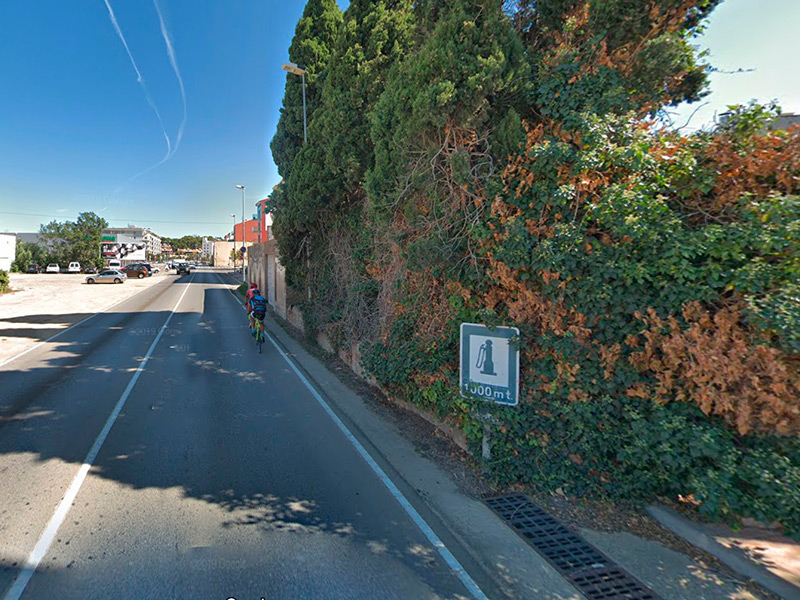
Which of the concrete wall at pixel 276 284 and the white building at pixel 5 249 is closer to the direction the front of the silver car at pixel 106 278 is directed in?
the white building

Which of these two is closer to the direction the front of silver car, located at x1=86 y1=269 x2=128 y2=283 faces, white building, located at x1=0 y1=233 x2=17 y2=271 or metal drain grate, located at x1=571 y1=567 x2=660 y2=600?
the white building

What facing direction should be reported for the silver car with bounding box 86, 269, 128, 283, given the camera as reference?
facing to the left of the viewer

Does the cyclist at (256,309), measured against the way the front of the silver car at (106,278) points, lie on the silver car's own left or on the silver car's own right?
on the silver car's own left

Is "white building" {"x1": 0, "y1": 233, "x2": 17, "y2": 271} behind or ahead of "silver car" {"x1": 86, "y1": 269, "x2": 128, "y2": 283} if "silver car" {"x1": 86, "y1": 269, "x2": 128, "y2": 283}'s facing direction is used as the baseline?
ahead

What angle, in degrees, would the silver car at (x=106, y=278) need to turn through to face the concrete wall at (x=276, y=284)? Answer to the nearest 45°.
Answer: approximately 90° to its left

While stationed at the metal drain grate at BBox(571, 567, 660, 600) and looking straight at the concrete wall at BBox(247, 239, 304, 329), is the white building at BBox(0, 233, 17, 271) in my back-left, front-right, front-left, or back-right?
front-left

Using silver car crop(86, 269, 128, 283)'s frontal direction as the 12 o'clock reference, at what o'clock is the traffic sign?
The traffic sign is roughly at 9 o'clock from the silver car.

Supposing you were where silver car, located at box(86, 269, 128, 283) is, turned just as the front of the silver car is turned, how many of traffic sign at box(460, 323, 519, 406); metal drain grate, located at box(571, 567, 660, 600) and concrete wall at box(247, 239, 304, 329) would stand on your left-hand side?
3

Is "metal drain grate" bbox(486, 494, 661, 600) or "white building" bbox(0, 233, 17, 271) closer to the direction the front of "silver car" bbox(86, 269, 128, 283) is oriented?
the white building

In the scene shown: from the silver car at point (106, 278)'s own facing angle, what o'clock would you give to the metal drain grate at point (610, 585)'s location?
The metal drain grate is roughly at 9 o'clock from the silver car.

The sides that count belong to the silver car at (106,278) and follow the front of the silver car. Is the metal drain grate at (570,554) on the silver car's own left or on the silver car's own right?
on the silver car's own left
